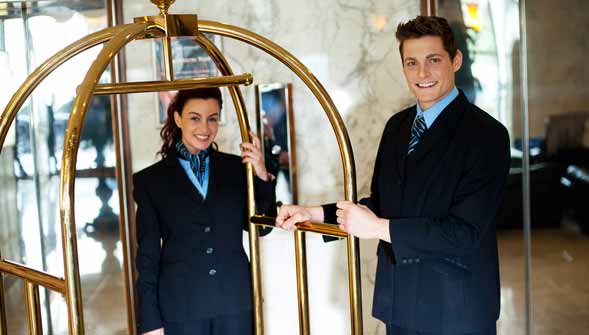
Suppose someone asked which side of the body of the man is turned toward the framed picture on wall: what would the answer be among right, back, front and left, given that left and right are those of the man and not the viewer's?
right

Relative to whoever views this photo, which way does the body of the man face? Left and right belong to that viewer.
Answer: facing the viewer and to the left of the viewer

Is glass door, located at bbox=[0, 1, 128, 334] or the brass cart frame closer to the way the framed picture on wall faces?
the brass cart frame

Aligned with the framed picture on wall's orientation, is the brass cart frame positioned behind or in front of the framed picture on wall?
in front

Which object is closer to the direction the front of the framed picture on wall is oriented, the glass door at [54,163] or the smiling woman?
the smiling woman

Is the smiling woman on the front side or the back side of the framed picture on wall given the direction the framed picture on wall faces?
on the front side

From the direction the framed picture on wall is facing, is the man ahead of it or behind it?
ahead

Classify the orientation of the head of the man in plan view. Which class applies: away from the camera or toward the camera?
toward the camera

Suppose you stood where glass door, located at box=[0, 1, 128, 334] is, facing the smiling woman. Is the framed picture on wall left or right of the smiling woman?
left

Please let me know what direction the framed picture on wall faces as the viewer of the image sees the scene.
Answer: facing the viewer

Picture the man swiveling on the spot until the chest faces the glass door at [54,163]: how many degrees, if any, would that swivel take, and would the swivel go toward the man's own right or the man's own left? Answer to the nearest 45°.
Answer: approximately 90° to the man's own right

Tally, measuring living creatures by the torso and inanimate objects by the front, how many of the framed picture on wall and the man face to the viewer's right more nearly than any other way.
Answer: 0

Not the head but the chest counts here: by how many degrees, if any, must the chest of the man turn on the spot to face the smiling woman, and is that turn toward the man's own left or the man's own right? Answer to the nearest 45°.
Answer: approximately 45° to the man's own right
